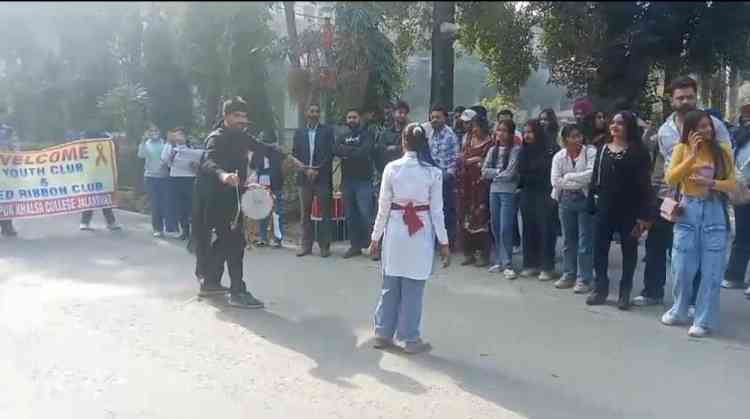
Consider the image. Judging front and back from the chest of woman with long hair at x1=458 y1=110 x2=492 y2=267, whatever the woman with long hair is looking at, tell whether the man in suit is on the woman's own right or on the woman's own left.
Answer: on the woman's own right

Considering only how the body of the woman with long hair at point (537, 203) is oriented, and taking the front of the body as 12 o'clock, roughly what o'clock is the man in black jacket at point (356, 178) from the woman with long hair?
The man in black jacket is roughly at 2 o'clock from the woman with long hair.

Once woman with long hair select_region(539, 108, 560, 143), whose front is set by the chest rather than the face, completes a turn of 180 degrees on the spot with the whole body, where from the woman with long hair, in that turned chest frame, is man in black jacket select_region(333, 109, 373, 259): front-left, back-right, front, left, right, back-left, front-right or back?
back-left

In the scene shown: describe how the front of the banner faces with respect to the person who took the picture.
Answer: facing the viewer

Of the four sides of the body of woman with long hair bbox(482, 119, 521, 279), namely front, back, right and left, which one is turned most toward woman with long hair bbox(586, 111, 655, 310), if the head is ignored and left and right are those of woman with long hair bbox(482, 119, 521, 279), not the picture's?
left

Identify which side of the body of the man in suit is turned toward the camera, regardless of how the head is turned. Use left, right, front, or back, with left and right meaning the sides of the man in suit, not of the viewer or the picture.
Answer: front

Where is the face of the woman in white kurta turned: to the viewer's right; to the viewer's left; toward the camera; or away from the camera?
away from the camera

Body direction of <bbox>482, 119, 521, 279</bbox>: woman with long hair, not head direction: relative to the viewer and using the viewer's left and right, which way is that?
facing the viewer and to the left of the viewer

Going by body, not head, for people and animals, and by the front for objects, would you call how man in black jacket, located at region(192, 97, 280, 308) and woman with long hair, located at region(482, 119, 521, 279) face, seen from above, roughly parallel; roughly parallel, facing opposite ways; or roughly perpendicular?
roughly perpendicular
